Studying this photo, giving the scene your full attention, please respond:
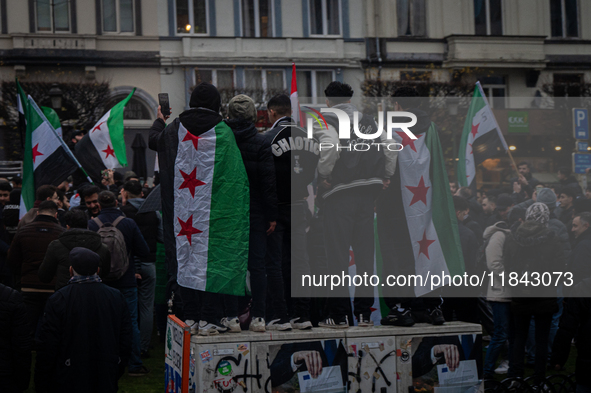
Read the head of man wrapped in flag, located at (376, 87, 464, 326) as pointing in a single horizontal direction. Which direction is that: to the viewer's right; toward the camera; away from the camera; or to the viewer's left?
away from the camera

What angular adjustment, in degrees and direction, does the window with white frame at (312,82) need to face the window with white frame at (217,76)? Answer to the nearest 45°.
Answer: approximately 90° to its right

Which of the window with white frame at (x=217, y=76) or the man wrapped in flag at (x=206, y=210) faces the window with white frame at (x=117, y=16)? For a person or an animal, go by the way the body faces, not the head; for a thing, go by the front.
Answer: the man wrapped in flag

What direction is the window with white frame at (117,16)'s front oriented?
toward the camera

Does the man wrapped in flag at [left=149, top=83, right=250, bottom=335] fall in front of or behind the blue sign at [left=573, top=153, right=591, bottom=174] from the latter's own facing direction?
in front

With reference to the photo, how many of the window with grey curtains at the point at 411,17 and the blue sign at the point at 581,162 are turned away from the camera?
0

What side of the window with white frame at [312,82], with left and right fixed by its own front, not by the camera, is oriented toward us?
front

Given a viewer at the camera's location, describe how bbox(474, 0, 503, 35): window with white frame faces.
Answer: facing the viewer

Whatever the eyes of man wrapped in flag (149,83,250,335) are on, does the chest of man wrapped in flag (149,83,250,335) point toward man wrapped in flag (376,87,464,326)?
no

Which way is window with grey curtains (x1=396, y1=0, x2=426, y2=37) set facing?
toward the camera

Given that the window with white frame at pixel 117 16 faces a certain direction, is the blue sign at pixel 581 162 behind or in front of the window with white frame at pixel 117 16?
in front

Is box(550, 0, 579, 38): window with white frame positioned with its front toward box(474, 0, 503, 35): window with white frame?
no

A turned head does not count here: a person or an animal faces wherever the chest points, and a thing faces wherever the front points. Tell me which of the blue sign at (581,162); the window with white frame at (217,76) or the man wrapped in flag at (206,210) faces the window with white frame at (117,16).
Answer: the man wrapped in flag

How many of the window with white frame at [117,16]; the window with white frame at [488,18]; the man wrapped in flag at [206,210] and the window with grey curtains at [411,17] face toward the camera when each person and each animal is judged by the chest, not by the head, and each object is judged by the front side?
3

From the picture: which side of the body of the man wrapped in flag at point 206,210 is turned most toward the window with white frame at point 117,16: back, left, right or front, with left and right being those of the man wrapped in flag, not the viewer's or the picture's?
front

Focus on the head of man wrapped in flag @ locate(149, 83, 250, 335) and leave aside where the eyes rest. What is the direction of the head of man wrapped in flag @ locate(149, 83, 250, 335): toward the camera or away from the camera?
away from the camera

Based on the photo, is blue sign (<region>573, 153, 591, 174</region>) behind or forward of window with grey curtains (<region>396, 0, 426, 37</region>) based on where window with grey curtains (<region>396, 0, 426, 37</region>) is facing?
forward

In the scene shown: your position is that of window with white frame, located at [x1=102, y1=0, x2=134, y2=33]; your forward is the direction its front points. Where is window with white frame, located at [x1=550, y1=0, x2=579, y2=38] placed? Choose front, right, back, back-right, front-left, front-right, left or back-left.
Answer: left

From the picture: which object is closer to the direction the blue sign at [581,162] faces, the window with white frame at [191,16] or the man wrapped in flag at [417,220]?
the man wrapped in flag
